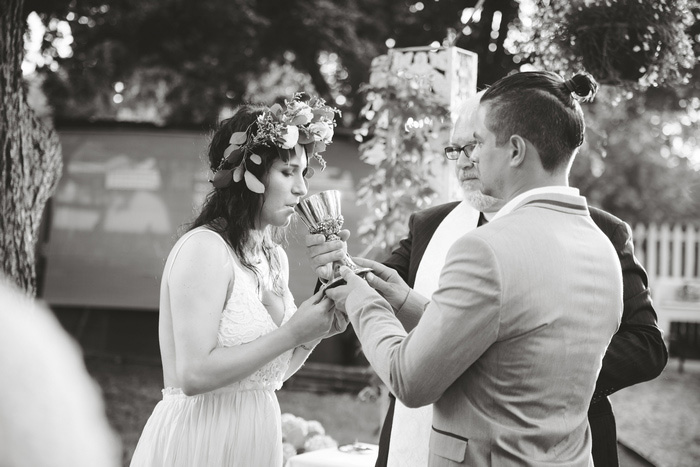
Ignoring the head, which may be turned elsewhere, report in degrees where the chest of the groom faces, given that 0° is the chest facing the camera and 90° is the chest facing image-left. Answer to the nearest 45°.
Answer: approximately 135°

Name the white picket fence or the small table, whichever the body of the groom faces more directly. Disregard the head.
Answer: the small table

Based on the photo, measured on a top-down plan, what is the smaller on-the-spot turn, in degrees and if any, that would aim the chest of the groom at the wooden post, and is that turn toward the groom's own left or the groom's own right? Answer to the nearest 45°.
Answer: approximately 45° to the groom's own right

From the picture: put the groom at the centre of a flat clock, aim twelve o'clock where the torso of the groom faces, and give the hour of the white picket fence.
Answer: The white picket fence is roughly at 2 o'clock from the groom.

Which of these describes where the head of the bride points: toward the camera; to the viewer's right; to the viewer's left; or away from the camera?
to the viewer's right

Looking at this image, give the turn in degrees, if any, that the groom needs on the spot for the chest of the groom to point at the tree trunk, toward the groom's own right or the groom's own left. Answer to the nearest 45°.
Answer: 0° — they already face it
